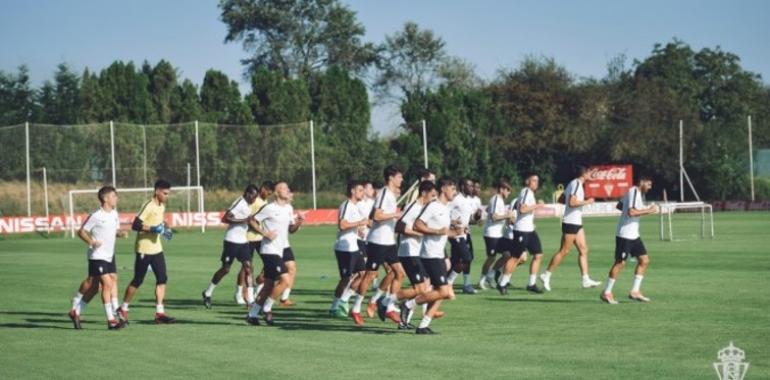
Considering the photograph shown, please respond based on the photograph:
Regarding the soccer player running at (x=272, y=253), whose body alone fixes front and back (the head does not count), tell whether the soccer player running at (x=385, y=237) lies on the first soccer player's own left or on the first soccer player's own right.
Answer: on the first soccer player's own left
